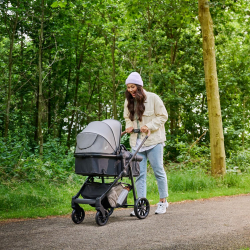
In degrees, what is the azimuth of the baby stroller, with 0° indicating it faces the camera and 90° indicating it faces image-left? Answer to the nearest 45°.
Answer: approximately 45°

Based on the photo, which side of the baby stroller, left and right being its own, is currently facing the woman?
back

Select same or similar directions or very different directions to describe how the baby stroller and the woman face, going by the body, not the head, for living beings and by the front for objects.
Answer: same or similar directions

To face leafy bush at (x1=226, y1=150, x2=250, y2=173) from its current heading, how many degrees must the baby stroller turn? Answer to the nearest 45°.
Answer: approximately 180°

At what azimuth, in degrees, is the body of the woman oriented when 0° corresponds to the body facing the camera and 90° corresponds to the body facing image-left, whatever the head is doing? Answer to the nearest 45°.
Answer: approximately 45°

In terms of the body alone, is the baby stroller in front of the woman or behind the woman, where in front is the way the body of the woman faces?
in front

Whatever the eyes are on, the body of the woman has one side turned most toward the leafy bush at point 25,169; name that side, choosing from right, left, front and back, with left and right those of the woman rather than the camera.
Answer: right

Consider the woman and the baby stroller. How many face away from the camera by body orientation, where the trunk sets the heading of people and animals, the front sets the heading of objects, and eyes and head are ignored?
0

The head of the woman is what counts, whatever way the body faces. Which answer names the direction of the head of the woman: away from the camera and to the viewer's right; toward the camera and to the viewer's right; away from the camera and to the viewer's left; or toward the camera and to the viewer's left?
toward the camera and to the viewer's left
